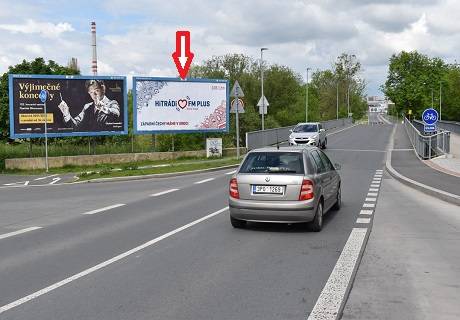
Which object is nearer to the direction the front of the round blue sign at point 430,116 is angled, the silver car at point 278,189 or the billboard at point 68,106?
the silver car

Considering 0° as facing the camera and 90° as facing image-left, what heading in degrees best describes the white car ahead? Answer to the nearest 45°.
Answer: approximately 45°

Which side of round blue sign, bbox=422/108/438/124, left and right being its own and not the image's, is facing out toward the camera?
front

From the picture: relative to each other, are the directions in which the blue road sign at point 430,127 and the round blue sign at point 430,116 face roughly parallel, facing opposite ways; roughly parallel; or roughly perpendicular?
roughly parallel

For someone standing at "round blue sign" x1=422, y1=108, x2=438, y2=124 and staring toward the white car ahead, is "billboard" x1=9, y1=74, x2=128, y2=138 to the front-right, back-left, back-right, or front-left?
front-left

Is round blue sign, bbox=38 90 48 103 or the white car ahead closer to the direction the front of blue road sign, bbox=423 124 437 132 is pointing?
the round blue sign

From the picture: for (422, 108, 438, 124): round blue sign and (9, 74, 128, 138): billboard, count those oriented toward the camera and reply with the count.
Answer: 2

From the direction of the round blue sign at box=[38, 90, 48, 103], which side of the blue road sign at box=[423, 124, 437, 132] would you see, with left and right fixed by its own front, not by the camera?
right

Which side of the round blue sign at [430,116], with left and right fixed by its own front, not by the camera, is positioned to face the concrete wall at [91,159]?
right

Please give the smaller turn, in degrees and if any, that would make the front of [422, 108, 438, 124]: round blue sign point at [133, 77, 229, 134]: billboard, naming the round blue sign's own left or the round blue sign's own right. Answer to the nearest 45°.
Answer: approximately 90° to the round blue sign's own right

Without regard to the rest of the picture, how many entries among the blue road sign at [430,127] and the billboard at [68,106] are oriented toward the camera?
2

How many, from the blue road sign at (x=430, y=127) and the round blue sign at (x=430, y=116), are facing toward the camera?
2
